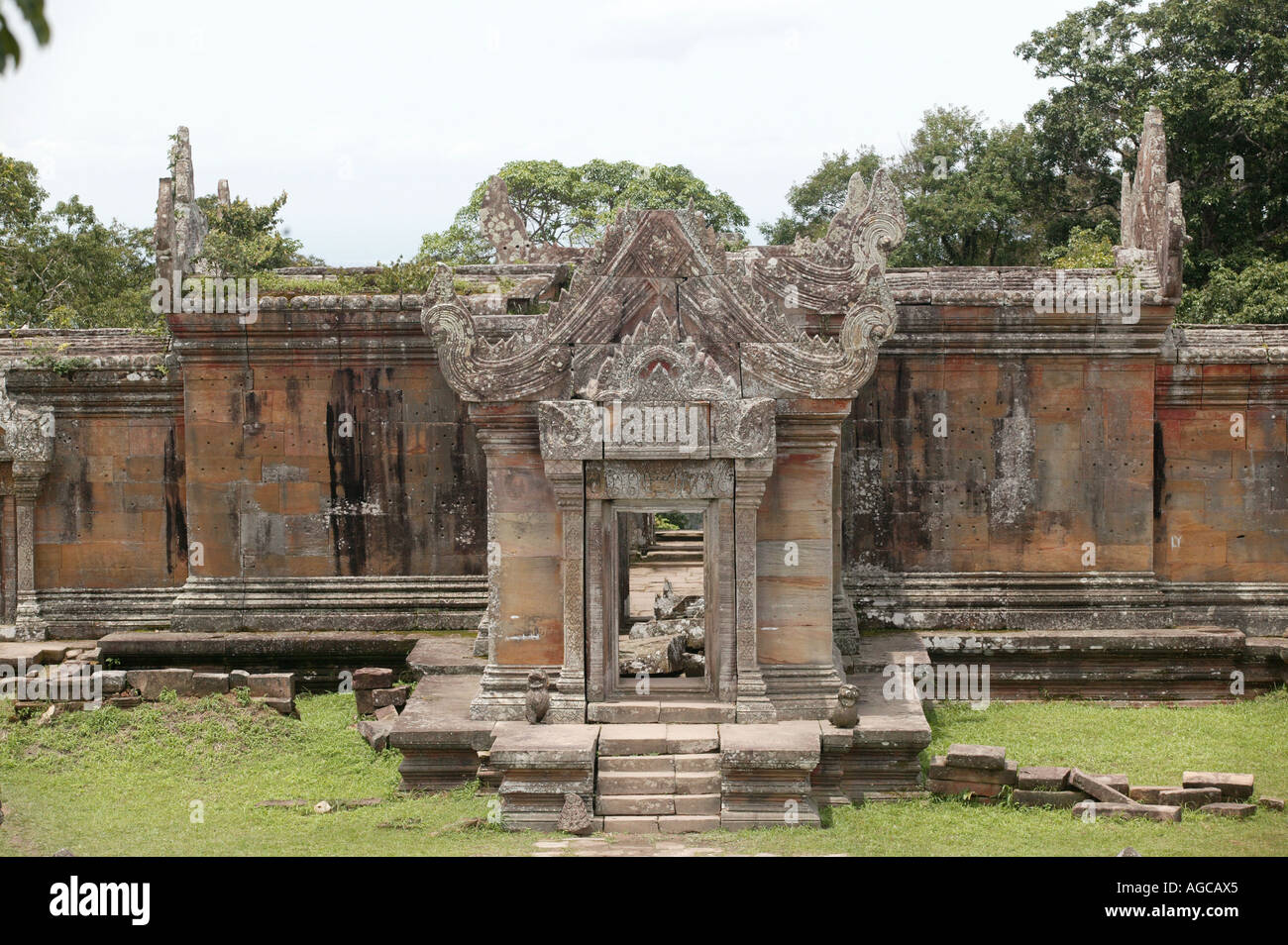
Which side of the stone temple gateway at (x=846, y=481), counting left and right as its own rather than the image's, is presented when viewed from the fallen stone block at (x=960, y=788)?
front

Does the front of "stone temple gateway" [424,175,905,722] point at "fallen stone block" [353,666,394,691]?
no

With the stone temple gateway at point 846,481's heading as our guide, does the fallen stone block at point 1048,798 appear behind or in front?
in front

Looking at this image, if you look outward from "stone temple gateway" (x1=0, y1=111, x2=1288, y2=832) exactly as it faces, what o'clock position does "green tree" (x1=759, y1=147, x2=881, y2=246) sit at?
The green tree is roughly at 6 o'clock from the stone temple gateway.

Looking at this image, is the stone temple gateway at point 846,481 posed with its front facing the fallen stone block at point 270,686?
no

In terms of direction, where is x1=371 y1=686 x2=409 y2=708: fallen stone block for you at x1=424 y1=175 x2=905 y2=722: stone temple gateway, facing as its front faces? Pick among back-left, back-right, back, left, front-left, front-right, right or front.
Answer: back-right

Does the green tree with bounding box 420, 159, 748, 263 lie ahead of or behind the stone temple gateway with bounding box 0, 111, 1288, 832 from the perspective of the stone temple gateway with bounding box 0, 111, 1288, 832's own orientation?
behind

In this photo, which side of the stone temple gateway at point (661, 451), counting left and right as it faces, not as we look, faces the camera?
front

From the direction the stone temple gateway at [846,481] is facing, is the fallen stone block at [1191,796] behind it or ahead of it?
ahead

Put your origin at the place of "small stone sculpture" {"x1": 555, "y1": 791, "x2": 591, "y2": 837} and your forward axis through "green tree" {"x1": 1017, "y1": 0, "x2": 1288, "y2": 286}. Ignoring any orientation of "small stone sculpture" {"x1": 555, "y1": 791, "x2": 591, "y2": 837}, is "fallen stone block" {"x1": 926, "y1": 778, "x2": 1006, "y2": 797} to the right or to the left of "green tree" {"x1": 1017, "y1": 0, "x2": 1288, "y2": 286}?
right

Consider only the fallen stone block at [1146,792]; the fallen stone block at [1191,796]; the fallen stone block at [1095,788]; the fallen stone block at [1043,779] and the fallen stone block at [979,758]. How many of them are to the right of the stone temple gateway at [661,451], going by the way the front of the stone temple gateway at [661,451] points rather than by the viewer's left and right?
0

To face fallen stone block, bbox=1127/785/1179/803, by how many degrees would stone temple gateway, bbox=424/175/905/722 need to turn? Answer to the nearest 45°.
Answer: approximately 90° to its left
